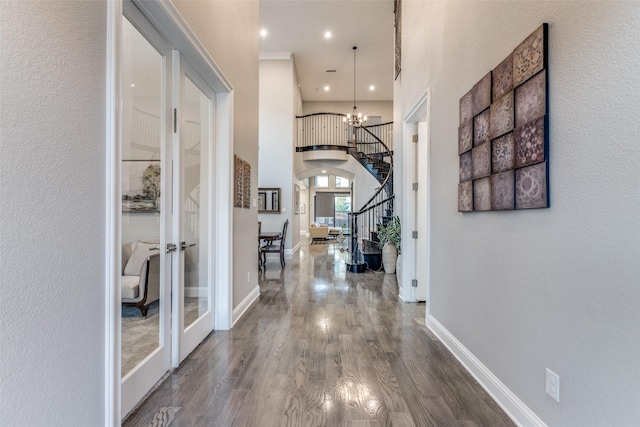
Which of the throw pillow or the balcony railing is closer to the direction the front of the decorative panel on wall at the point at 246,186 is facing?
the balcony railing

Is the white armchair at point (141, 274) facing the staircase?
no

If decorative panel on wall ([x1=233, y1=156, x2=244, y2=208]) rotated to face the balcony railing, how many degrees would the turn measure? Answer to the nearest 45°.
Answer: approximately 45° to its left

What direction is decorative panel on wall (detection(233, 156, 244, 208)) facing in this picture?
to the viewer's right

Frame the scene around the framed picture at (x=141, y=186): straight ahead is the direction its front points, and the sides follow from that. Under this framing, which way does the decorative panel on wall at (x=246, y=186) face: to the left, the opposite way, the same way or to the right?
to the left

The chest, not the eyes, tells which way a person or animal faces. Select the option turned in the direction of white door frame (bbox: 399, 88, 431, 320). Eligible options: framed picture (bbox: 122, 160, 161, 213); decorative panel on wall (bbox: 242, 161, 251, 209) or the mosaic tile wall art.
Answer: the decorative panel on wall

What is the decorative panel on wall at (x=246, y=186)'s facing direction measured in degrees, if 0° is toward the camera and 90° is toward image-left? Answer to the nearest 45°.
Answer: approximately 270°

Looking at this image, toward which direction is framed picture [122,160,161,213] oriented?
toward the camera

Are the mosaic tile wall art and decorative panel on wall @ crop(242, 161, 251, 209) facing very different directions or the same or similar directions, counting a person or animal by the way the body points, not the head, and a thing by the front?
very different directions

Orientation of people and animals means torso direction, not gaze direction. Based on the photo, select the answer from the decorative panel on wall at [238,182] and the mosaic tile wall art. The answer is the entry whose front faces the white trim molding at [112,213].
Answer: the mosaic tile wall art

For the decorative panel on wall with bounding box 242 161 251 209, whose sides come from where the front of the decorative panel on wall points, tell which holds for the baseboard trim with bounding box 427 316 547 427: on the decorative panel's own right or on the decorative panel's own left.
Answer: on the decorative panel's own right

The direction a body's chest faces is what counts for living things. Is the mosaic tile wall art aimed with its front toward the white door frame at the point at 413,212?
no
